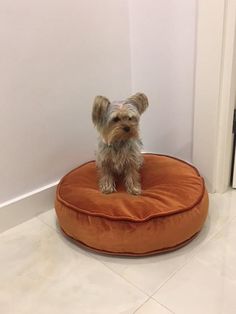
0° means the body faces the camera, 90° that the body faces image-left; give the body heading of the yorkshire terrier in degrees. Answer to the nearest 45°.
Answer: approximately 0°
